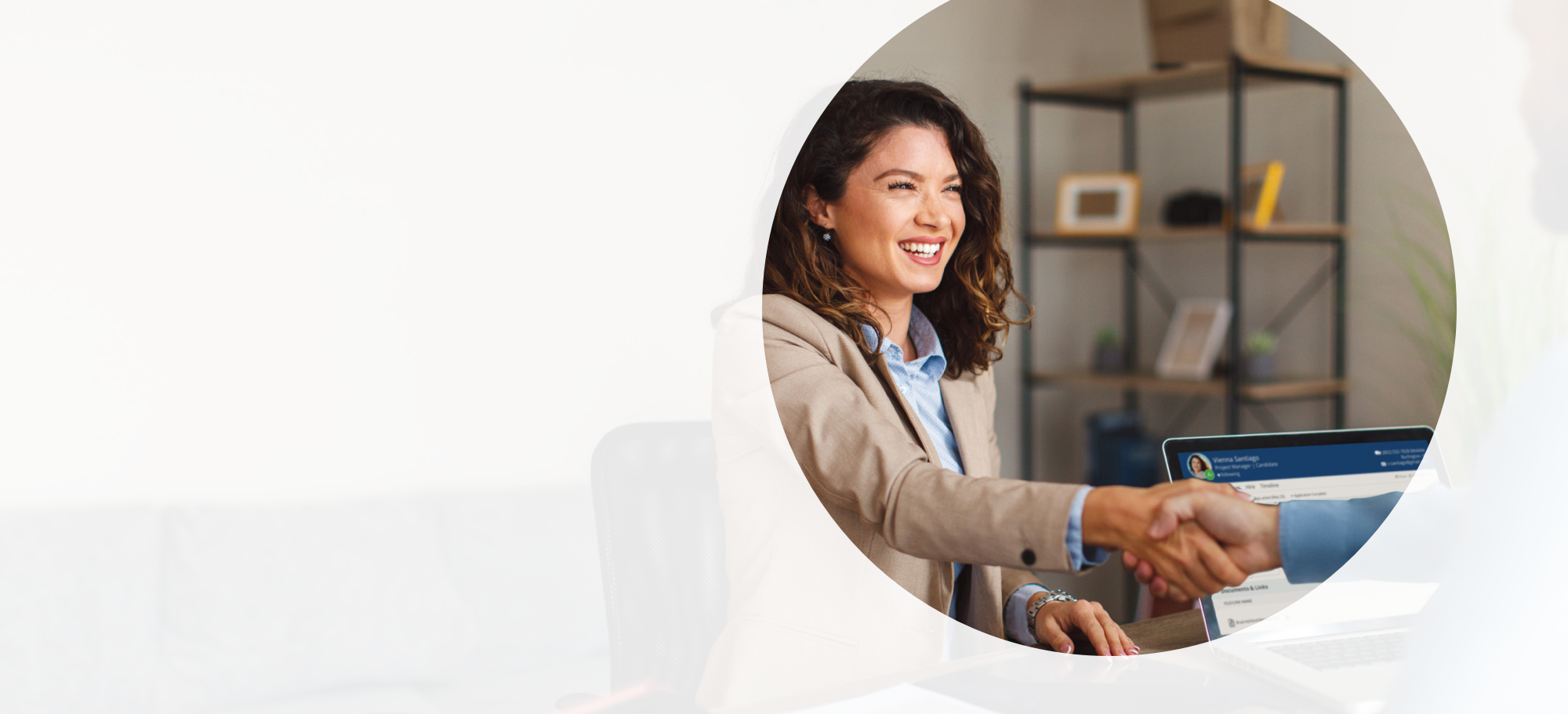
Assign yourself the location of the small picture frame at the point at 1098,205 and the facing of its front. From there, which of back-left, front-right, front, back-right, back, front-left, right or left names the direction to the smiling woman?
front

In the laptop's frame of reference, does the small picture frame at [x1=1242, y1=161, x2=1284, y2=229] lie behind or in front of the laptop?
behind

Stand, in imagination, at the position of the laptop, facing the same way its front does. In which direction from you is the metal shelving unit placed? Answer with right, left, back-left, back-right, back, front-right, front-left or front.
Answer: back-left

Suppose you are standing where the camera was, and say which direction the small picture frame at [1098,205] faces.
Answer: facing the viewer

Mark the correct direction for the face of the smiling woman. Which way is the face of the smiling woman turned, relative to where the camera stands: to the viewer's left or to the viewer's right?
to the viewer's right

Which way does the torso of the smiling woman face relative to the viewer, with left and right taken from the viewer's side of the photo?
facing the viewer and to the right of the viewer
